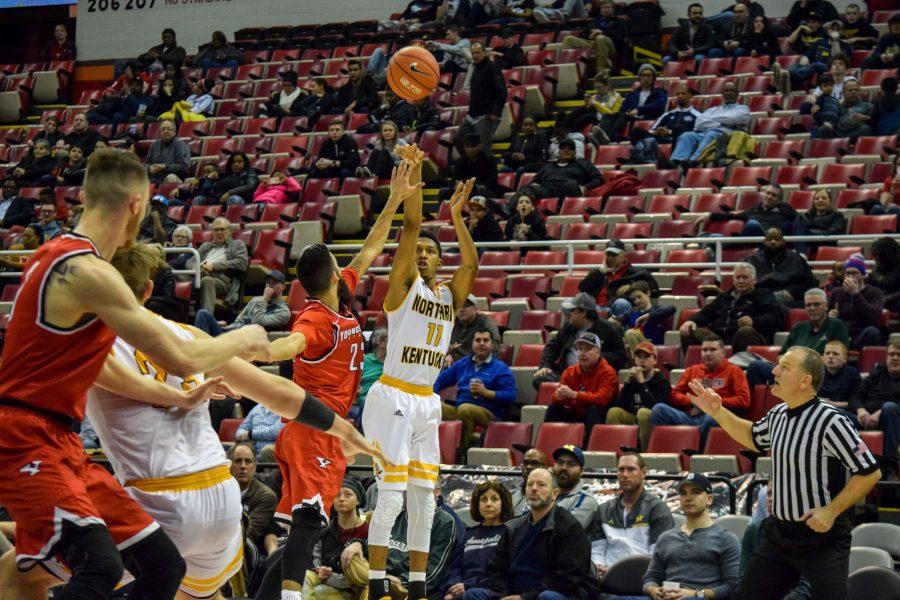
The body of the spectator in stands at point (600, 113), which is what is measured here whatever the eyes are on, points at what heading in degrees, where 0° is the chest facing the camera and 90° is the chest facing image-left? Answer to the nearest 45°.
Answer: approximately 45°

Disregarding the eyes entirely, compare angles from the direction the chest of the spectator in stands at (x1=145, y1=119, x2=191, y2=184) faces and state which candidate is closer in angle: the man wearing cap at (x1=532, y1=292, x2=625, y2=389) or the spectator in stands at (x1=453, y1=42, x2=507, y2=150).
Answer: the man wearing cap

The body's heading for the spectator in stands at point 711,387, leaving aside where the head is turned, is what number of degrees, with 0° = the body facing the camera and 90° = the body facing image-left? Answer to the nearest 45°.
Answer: approximately 45°

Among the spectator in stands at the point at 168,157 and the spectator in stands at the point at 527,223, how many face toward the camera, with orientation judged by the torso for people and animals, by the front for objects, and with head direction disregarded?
2

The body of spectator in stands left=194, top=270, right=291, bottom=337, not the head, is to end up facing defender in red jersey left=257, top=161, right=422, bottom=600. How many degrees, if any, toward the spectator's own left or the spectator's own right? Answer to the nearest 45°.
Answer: approximately 45° to the spectator's own left

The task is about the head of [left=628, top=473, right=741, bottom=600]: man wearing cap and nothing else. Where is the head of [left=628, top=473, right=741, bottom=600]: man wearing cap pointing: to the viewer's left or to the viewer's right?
to the viewer's left

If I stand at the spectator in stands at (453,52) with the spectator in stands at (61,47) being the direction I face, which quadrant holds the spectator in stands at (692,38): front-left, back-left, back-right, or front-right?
back-right

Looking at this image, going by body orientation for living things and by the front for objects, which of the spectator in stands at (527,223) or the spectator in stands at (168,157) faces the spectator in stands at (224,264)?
the spectator in stands at (168,157)
